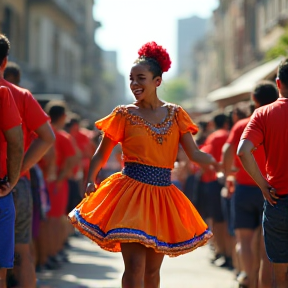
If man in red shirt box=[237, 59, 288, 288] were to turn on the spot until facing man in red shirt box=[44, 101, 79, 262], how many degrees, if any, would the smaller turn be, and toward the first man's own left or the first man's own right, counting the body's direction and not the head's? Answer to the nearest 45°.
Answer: approximately 45° to the first man's own left

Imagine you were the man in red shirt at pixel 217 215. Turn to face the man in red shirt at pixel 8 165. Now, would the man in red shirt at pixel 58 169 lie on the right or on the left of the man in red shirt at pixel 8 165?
right

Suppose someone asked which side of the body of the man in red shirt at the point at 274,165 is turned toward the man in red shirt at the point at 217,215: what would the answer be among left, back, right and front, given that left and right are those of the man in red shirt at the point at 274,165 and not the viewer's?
front

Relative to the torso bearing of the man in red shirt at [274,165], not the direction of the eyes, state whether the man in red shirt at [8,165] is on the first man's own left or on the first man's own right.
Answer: on the first man's own left

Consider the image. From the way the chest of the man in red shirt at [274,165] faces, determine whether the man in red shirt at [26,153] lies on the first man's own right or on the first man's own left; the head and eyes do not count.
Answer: on the first man's own left

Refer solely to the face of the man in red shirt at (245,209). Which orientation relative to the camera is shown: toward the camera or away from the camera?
away from the camera
